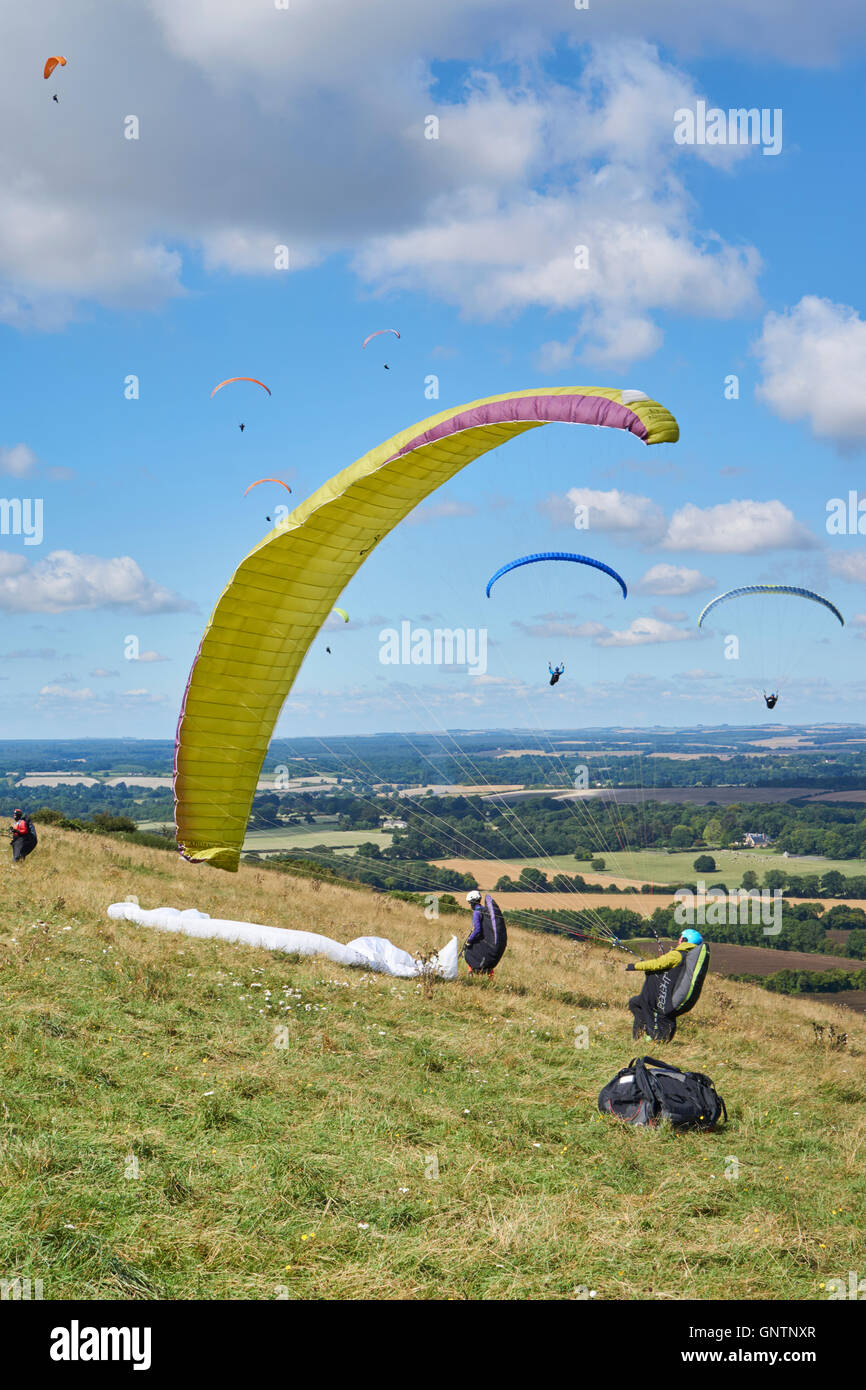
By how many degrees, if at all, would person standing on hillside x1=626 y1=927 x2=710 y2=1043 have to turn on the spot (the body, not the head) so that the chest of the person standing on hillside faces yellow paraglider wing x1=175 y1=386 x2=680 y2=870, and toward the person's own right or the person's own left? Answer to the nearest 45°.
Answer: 0° — they already face it

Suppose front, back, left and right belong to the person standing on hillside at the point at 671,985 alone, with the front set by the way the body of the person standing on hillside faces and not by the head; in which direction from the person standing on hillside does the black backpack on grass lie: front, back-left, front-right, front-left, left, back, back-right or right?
left

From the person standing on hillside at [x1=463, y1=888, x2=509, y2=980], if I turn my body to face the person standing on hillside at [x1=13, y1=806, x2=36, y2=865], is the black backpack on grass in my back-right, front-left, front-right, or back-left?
back-left

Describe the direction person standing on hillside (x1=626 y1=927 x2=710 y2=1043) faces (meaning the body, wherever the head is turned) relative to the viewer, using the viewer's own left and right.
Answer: facing to the left of the viewer

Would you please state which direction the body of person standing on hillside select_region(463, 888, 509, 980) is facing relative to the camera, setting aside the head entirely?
to the viewer's left

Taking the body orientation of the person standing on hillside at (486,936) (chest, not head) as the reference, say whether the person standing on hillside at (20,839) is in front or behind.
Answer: in front
